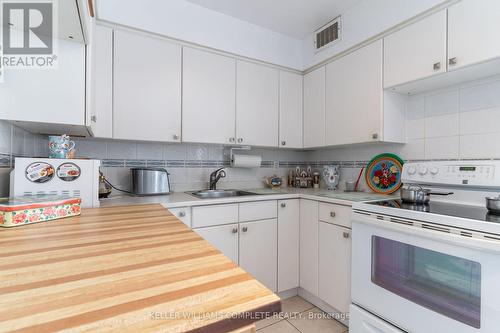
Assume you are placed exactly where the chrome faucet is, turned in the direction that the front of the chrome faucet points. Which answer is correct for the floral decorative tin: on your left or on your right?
on your right

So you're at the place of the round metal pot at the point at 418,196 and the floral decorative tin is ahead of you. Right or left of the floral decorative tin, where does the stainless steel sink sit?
right

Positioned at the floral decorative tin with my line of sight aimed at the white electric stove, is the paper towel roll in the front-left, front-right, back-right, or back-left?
front-left

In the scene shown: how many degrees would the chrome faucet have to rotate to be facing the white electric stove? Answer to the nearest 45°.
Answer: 0° — it already faces it

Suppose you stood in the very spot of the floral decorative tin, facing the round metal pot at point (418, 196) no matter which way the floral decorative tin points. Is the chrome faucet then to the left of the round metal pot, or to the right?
left

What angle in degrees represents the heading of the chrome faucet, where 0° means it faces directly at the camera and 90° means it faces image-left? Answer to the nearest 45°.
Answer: approximately 315°
